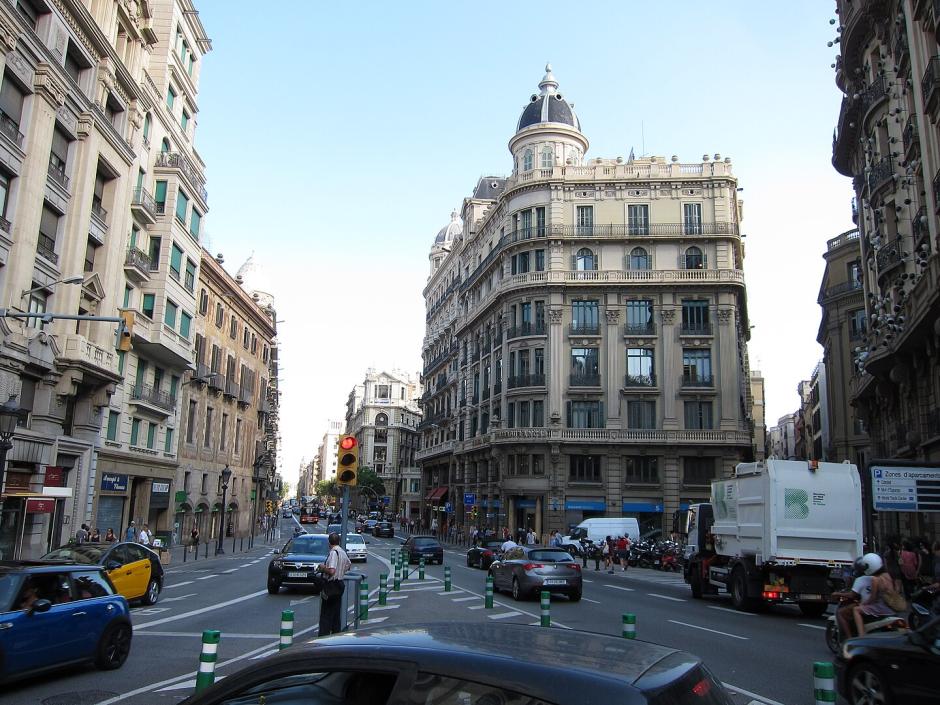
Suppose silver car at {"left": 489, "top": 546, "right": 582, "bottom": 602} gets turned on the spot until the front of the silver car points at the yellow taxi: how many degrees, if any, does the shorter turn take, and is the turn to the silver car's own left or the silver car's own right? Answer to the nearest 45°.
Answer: approximately 90° to the silver car's own left

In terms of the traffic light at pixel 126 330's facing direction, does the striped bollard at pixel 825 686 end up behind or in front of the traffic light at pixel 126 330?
behind

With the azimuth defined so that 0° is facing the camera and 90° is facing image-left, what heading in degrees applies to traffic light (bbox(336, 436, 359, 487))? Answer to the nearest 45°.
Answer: approximately 0°

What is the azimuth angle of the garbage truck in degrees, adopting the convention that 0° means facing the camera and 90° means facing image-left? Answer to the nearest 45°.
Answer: approximately 135°

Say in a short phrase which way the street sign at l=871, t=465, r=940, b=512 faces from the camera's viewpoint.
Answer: facing the viewer

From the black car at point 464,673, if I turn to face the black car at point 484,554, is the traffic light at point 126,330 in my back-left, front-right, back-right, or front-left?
front-left

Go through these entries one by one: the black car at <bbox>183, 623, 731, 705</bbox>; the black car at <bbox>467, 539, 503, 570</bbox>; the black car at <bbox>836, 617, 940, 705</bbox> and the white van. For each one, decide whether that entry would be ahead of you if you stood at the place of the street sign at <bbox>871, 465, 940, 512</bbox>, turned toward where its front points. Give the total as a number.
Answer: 2

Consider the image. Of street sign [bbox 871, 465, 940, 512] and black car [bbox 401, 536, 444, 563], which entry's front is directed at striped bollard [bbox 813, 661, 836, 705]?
the street sign

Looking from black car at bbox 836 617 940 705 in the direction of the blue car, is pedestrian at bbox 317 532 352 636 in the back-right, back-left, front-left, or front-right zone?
front-right

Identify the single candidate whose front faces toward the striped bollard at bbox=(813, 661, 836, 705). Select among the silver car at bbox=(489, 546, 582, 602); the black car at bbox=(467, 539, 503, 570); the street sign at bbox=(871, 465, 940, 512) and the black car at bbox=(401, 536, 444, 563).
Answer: the street sign

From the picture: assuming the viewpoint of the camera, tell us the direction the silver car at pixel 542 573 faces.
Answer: facing away from the viewer and to the left of the viewer

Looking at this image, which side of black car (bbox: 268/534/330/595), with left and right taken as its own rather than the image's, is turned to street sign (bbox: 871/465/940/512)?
left

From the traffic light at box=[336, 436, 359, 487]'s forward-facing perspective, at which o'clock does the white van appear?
The white van is roughly at 7 o'clock from the traffic light.

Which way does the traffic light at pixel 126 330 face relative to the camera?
away from the camera

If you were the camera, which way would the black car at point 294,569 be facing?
facing the viewer and to the left of the viewer

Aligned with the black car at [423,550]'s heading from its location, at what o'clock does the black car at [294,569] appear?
the black car at [294,569] is roughly at 8 o'clock from the black car at [423,550].

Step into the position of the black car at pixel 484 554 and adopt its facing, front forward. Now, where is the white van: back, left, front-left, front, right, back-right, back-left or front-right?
right

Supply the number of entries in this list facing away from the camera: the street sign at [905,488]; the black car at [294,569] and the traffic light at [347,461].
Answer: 0
